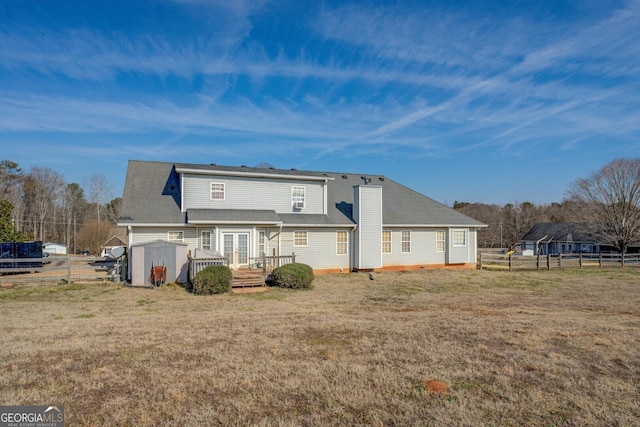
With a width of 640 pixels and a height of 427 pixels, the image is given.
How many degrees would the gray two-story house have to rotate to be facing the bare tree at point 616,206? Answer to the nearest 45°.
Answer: approximately 45° to its right

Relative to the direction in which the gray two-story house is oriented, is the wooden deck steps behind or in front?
behind

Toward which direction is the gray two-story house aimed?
away from the camera

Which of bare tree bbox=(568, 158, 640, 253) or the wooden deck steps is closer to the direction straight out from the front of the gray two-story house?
the bare tree
